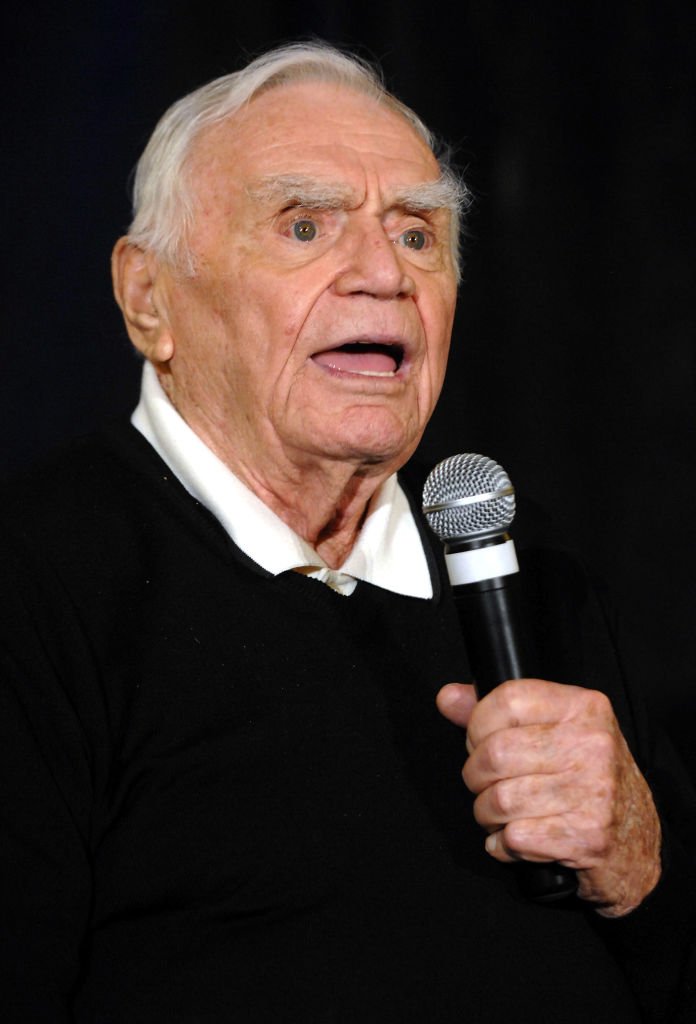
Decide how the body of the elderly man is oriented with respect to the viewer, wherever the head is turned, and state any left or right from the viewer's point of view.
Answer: facing the viewer and to the right of the viewer

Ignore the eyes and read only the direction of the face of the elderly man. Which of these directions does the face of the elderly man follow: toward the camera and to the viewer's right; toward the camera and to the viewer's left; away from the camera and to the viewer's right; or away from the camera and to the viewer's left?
toward the camera and to the viewer's right
